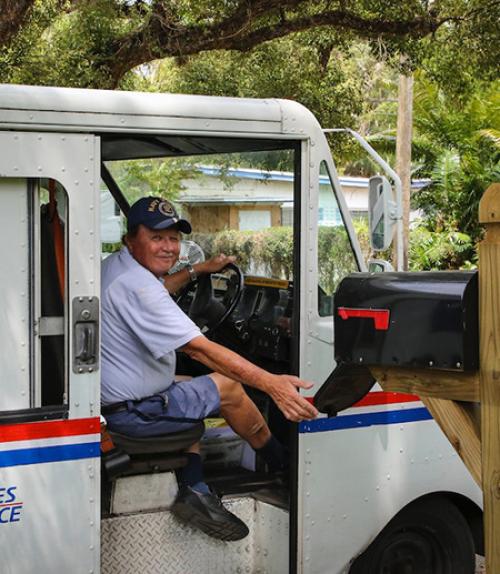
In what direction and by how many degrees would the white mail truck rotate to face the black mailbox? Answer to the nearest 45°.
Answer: approximately 45° to its right

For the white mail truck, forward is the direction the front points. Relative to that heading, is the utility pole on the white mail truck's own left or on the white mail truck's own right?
on the white mail truck's own left

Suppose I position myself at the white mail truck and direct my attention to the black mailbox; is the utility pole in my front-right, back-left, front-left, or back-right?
back-left

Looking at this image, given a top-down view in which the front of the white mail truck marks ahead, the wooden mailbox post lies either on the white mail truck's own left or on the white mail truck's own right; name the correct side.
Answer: on the white mail truck's own right

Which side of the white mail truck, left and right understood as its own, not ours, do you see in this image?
right
